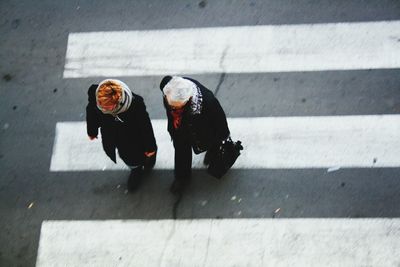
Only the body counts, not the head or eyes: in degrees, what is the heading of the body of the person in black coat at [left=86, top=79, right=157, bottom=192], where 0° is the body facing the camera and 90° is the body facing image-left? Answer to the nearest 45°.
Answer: approximately 45°

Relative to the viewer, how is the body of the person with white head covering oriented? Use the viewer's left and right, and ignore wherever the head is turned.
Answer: facing the viewer and to the left of the viewer

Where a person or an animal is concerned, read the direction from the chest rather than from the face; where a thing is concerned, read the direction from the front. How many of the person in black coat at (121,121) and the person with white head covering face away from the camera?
0
